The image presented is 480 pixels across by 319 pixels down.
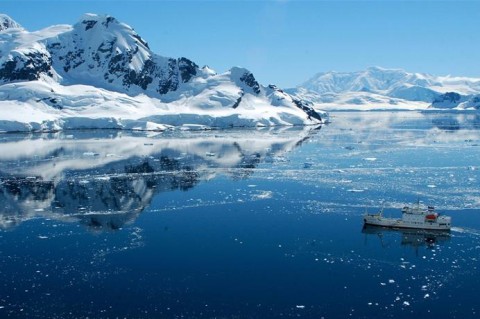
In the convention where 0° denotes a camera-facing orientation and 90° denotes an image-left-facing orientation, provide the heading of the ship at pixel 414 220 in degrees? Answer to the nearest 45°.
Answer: approximately 90°
